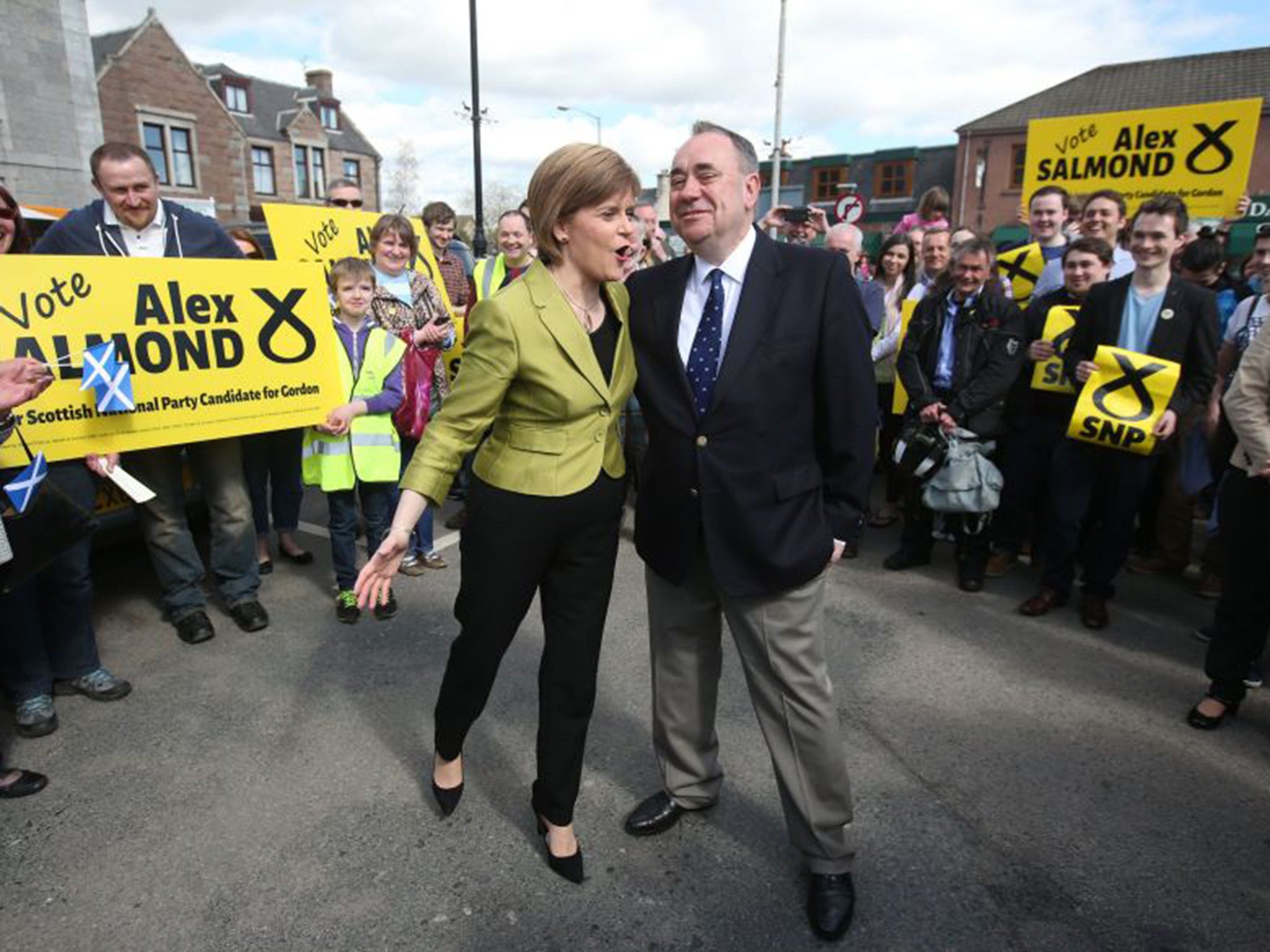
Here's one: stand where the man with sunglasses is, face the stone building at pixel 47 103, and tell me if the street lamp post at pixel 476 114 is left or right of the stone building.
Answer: right

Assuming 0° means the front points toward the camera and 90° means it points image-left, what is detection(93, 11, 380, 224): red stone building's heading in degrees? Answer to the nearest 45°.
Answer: approximately 315°

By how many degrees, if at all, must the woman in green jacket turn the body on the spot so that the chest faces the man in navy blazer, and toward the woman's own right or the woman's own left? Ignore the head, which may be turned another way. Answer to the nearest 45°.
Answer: approximately 45° to the woman's own left

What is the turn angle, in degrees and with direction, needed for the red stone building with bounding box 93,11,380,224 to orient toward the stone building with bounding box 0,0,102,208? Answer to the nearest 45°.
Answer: approximately 45° to its right

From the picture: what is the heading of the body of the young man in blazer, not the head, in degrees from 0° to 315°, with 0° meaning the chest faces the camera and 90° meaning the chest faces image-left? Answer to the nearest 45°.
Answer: approximately 45°

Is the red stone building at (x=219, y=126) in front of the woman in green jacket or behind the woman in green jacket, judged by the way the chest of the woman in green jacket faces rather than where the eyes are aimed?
behind

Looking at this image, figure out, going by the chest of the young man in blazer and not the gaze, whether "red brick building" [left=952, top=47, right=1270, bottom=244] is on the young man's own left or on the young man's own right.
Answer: on the young man's own right
